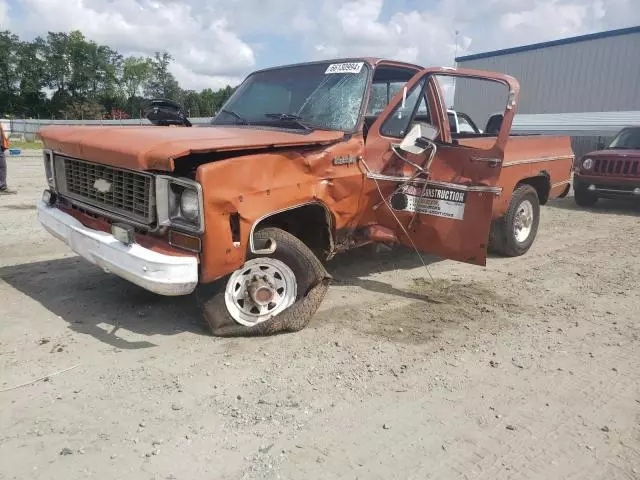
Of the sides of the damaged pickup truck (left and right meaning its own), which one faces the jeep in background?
back

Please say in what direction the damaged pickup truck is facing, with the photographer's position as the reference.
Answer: facing the viewer and to the left of the viewer

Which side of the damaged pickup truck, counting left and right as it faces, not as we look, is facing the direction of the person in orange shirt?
right
